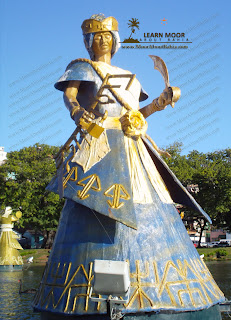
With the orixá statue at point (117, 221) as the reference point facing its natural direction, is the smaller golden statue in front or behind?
behind

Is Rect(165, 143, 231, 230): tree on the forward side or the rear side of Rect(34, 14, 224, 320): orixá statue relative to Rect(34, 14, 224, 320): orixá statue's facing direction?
on the rear side

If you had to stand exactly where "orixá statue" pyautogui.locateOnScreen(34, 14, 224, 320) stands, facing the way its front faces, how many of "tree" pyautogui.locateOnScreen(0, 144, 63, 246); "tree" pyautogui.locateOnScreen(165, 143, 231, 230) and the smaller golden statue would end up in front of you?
0

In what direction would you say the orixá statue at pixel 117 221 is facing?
toward the camera

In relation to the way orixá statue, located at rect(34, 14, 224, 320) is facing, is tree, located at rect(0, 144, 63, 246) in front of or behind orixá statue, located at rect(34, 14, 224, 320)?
behind
